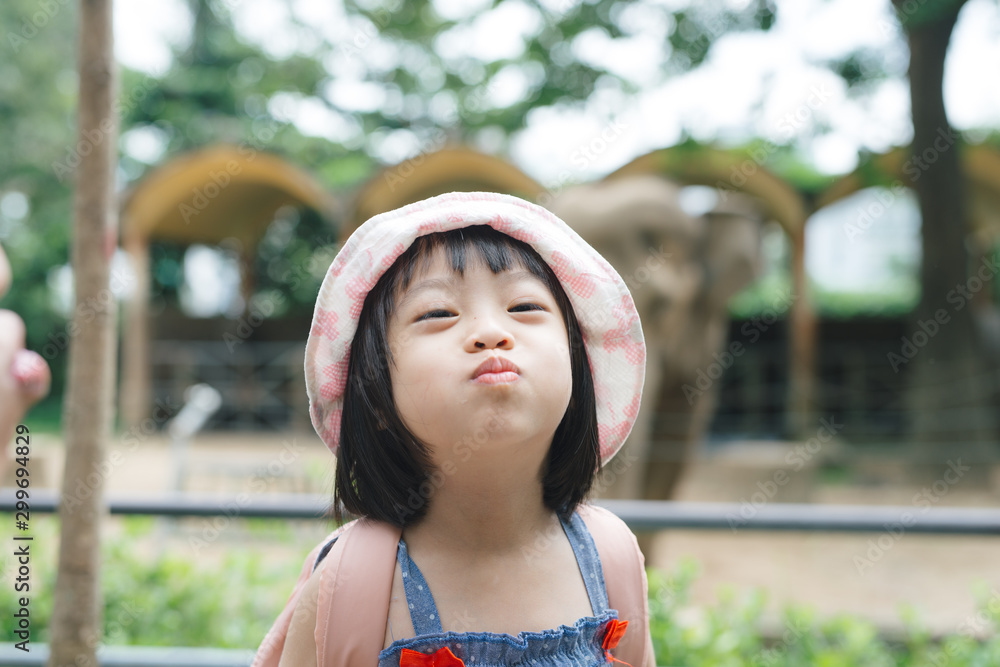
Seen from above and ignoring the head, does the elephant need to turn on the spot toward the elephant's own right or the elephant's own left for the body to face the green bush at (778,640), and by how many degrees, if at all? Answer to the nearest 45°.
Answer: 0° — it already faces it

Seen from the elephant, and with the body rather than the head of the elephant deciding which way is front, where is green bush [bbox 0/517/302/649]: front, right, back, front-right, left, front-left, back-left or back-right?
front-right

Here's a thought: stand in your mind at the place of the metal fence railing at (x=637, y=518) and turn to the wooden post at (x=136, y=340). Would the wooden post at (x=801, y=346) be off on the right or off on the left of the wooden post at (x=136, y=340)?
right

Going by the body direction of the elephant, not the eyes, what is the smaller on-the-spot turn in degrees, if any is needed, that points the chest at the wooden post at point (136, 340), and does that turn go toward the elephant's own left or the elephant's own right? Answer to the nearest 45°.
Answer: approximately 135° to the elephant's own right

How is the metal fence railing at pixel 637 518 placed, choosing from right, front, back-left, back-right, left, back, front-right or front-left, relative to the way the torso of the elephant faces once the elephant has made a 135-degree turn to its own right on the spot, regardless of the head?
back-left

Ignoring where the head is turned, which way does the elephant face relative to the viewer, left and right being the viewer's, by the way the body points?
facing the viewer

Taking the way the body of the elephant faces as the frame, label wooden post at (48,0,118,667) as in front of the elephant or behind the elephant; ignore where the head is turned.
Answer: in front
